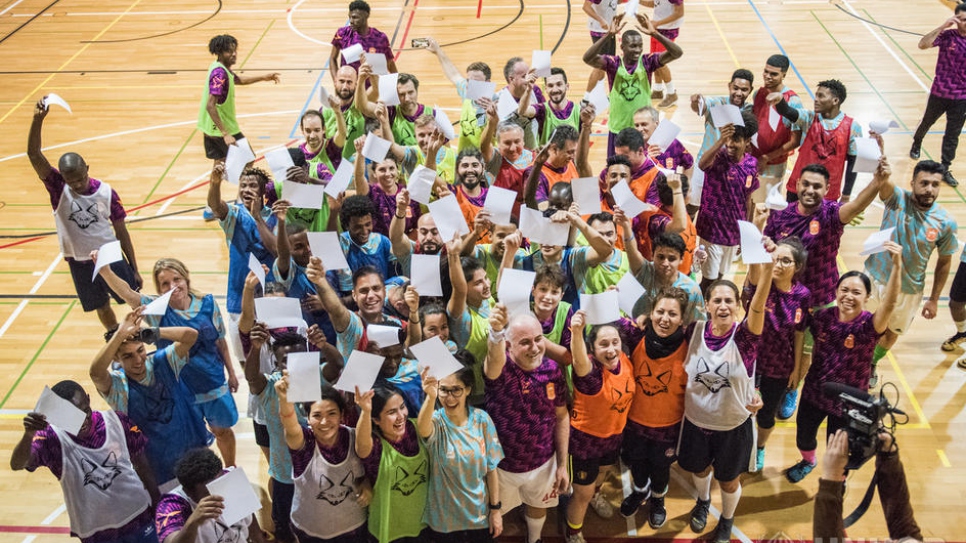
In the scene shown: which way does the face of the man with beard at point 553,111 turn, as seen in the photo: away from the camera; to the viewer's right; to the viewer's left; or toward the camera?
toward the camera

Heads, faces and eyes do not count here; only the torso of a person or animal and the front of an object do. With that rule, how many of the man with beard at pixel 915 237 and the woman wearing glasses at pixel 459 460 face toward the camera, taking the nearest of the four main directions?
2

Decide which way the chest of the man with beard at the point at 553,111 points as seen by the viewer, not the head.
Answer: toward the camera

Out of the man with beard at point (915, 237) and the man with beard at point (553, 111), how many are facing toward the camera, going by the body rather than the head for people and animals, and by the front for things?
2

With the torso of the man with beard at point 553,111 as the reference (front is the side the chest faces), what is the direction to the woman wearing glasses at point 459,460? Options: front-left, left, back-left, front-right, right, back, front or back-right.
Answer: front

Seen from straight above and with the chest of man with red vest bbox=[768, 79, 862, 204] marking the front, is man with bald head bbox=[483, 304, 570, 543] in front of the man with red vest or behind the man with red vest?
in front

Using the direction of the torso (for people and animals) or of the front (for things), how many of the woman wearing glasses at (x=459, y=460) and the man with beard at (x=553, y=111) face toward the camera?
2

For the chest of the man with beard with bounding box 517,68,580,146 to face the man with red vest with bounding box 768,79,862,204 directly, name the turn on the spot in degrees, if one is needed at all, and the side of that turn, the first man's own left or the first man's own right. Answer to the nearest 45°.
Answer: approximately 90° to the first man's own left

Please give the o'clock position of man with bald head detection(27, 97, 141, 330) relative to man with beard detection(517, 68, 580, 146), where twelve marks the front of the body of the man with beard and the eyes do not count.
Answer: The man with bald head is roughly at 2 o'clock from the man with beard.

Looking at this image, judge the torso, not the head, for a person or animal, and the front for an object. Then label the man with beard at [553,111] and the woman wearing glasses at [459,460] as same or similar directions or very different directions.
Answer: same or similar directions

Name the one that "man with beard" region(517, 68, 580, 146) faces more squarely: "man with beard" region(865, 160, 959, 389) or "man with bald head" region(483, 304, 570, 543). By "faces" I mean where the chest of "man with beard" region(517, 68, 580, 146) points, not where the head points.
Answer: the man with bald head

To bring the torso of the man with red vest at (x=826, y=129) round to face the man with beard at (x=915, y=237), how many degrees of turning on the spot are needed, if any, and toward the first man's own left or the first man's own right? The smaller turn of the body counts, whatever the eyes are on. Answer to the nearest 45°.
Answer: approximately 90° to the first man's own left

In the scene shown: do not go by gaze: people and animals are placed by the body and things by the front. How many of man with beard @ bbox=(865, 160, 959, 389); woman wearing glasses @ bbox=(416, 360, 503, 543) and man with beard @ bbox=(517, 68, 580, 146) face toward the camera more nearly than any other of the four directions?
3

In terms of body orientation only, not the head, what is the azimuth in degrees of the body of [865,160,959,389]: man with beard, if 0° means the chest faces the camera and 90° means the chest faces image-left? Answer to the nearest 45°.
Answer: approximately 0°

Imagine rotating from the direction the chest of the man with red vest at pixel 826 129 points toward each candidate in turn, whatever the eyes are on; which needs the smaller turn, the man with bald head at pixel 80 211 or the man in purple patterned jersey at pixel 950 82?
the man with bald head
